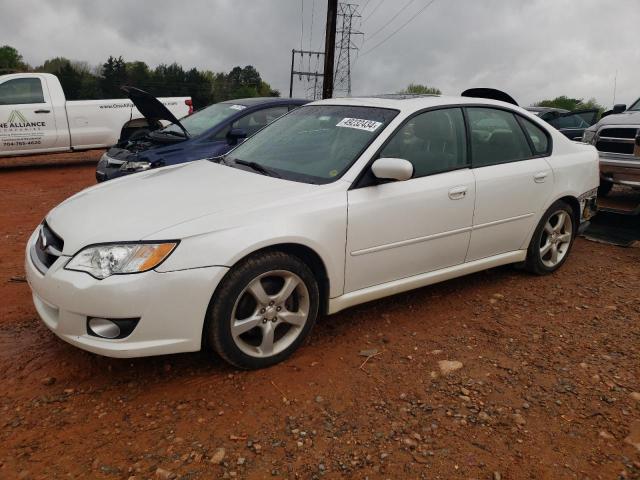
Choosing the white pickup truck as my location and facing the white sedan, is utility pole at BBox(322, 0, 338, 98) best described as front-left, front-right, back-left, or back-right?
back-left

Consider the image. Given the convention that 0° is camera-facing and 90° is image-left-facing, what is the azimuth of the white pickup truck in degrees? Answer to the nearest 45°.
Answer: approximately 90°

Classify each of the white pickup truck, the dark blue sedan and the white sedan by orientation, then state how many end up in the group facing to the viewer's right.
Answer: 0

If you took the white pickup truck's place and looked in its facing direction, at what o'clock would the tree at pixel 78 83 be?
The tree is roughly at 3 o'clock from the white pickup truck.

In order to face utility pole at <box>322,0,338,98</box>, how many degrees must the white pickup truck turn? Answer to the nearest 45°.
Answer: approximately 135° to its right

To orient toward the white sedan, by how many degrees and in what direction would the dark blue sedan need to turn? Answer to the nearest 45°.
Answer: approximately 45° to its left

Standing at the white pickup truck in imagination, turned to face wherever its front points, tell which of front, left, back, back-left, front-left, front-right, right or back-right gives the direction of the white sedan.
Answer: left

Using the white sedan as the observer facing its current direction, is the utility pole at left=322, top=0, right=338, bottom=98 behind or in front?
behind

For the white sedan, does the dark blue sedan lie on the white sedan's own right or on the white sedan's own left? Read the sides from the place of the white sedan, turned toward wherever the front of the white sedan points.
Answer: on the white sedan's own right

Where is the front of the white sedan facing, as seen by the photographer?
facing the viewer and to the left of the viewer

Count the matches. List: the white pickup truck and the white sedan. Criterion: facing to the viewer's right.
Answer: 0

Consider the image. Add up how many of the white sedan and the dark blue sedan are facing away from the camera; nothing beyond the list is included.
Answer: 0

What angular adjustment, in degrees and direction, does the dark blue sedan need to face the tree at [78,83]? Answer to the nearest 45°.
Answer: approximately 135° to its right
